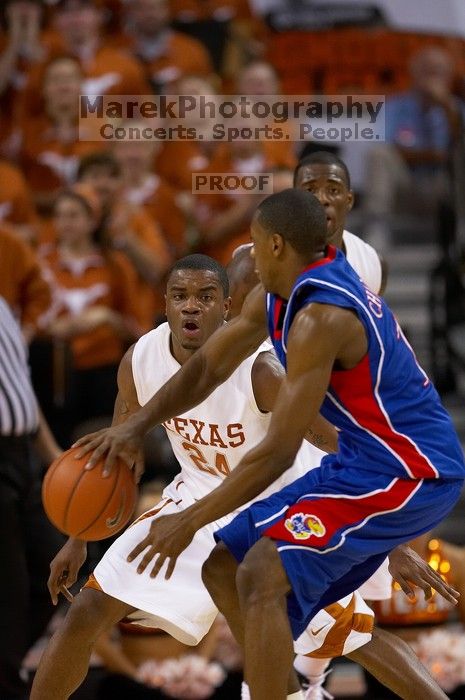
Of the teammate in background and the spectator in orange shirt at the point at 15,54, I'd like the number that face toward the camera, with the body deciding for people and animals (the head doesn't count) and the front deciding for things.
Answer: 2

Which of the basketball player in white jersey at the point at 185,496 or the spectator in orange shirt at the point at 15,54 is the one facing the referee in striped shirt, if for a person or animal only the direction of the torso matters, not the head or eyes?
the spectator in orange shirt

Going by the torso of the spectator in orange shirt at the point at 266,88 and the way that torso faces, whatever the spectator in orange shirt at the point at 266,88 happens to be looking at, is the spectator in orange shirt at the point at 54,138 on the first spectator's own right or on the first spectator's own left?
on the first spectator's own right

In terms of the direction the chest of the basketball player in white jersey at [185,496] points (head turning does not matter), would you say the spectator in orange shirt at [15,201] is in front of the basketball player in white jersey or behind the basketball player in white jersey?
behind

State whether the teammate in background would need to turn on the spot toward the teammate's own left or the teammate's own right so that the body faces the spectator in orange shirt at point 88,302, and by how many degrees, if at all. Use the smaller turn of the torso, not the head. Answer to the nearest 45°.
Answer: approximately 135° to the teammate's own right

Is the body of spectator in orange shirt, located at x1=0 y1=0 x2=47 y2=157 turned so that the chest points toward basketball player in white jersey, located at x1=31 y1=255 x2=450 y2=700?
yes

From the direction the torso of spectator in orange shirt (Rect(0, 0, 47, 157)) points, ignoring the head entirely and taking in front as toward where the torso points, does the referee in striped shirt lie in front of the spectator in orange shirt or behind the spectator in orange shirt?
in front

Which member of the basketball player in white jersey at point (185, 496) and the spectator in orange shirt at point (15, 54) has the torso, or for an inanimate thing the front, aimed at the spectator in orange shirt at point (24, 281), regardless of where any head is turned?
the spectator in orange shirt at point (15, 54)

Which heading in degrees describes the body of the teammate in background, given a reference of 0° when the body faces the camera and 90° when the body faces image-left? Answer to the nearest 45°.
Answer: approximately 0°
